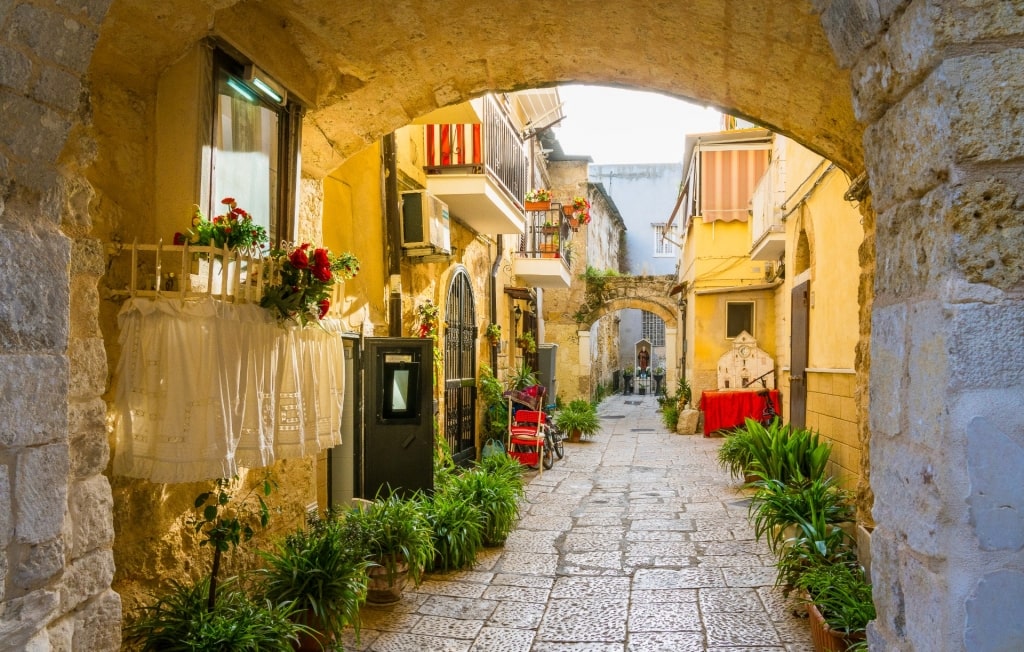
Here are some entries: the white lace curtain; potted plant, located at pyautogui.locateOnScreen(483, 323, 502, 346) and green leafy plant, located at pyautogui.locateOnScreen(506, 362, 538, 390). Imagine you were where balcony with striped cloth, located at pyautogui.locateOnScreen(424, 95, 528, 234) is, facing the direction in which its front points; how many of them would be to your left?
2

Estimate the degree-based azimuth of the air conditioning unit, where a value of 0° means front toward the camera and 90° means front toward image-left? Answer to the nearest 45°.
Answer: approximately 270°

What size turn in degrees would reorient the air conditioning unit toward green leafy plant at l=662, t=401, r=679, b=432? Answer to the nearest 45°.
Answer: approximately 45° to its left

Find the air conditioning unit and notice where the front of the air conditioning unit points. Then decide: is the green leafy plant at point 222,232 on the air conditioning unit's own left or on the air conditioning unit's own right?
on the air conditioning unit's own right

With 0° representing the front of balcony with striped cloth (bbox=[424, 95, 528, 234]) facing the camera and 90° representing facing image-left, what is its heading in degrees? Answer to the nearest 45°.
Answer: approximately 270°

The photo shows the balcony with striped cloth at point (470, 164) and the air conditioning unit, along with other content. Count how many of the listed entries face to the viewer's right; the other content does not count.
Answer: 2

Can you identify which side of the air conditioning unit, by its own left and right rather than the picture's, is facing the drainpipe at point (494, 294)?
left

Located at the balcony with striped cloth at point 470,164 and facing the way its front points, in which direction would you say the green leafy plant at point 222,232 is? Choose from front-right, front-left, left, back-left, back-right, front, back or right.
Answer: right

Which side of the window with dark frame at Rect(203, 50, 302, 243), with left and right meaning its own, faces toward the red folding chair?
left

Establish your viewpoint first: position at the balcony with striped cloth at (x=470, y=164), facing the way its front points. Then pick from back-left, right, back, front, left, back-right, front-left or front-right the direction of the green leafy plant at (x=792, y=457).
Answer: front-right
